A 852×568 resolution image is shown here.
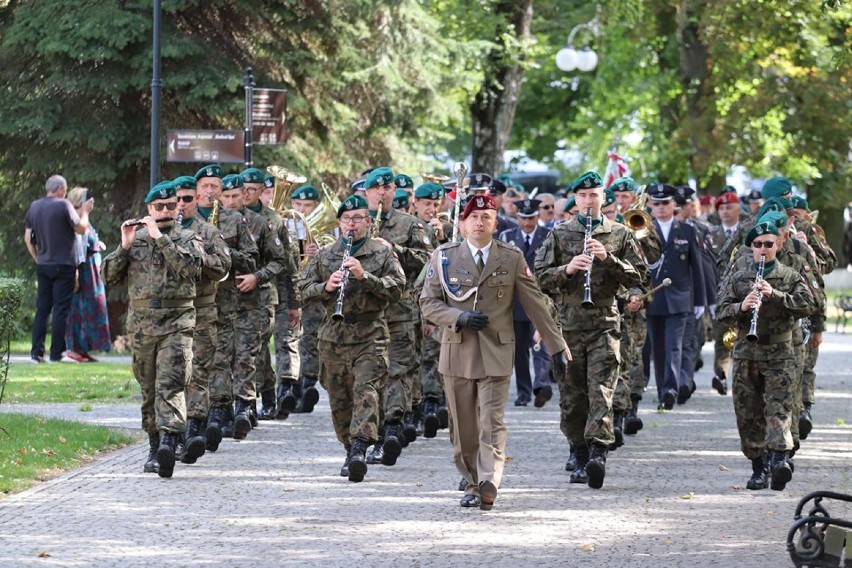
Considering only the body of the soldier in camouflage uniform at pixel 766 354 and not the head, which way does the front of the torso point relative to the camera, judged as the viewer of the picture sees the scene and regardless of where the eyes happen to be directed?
toward the camera

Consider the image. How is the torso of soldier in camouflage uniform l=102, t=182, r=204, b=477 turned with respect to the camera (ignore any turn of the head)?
toward the camera

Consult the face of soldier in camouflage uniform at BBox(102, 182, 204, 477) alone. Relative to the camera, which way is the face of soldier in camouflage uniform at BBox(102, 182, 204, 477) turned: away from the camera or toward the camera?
toward the camera

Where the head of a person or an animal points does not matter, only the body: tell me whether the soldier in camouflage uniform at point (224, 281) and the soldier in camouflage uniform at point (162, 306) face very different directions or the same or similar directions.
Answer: same or similar directions

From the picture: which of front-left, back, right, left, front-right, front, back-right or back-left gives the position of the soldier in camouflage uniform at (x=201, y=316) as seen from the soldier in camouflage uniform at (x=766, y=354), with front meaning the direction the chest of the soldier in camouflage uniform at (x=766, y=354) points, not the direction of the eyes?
right

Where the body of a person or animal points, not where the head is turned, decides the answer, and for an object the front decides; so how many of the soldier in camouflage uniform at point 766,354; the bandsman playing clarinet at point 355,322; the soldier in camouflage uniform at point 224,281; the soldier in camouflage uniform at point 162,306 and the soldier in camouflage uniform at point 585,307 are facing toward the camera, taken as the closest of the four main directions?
5

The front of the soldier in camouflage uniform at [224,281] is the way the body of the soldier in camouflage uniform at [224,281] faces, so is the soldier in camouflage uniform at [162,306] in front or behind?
in front

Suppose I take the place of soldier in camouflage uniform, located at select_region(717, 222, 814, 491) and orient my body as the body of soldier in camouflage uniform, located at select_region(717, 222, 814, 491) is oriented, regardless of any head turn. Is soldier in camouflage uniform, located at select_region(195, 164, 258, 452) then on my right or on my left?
on my right

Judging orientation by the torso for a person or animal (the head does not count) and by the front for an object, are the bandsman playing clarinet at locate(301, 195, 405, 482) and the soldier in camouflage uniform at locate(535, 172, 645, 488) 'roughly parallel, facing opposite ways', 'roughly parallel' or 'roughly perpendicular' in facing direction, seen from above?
roughly parallel

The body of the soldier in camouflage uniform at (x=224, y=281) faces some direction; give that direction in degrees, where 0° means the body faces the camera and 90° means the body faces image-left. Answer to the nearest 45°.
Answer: approximately 0°

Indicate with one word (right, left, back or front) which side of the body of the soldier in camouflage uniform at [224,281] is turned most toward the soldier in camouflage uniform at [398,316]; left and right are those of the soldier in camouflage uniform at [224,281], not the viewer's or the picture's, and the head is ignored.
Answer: left

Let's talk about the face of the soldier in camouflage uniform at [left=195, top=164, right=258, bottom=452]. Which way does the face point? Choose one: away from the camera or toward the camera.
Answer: toward the camera

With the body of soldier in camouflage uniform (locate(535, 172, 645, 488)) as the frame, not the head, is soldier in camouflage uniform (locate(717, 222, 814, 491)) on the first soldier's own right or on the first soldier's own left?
on the first soldier's own left

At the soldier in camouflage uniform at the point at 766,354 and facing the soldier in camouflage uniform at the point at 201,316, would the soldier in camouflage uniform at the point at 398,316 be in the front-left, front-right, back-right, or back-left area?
front-right

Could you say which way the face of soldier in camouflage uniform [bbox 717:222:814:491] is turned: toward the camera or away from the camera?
toward the camera
